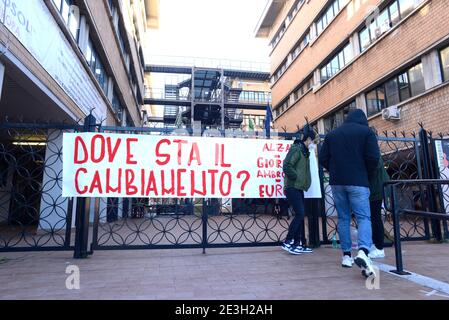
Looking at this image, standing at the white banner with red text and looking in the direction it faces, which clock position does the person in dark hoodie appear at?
The person in dark hoodie is roughly at 10 o'clock from the white banner with red text.

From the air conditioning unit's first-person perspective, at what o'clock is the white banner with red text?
The white banner with red text is roughly at 11 o'clock from the air conditioning unit.

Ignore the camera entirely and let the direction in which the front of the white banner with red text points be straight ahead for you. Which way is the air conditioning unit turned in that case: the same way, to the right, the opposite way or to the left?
to the right

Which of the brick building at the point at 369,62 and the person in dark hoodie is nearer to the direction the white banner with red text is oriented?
the person in dark hoodie

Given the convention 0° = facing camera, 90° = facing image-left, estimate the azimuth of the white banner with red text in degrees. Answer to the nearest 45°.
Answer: approximately 0°

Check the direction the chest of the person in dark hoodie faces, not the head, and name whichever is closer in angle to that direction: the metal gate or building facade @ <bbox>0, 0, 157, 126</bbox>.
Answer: the metal gate

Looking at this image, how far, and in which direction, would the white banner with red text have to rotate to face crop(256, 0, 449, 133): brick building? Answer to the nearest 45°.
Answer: approximately 135° to its left

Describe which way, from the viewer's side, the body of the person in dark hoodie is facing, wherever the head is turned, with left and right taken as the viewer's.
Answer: facing away from the viewer

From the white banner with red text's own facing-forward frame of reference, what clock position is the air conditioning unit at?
The air conditioning unit is roughly at 8 o'clock from the white banner with red text.

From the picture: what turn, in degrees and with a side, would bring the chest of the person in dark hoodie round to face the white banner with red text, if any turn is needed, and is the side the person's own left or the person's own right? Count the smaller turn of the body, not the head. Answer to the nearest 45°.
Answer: approximately 90° to the person's own left

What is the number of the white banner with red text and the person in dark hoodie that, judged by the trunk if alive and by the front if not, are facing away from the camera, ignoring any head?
1

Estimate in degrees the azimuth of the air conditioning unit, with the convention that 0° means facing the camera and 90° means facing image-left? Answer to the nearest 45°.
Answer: approximately 45°

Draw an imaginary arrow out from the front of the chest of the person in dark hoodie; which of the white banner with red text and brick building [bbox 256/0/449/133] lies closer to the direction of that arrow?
the brick building
